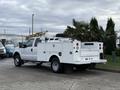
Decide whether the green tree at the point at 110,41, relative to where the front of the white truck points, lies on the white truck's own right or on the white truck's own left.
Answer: on the white truck's own right

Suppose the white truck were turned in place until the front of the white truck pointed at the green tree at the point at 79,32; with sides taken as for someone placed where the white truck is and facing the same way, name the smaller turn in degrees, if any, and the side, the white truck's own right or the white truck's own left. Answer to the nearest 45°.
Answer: approximately 45° to the white truck's own right

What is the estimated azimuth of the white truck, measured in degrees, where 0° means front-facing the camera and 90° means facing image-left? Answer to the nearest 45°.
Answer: approximately 135°
